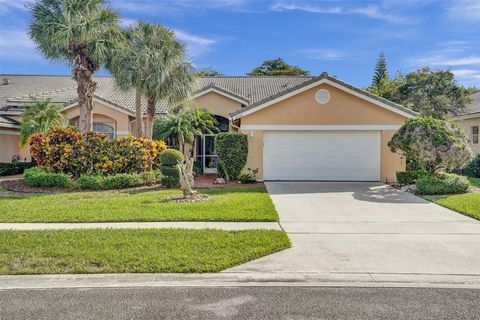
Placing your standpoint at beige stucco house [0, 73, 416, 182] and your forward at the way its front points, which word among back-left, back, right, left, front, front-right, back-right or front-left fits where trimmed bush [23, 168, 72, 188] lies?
right

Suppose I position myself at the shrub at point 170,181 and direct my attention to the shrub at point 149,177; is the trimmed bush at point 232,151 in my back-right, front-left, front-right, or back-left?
back-right

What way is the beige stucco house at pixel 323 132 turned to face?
toward the camera

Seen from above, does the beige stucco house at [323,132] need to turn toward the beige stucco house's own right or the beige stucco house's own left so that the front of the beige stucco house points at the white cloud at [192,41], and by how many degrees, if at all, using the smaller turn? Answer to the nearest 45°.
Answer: approximately 135° to the beige stucco house's own right

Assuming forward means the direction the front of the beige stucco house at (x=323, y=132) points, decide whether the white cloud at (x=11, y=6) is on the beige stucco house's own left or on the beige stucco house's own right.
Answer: on the beige stucco house's own right

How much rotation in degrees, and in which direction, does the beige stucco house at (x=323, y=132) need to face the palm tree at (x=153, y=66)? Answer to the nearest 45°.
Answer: approximately 90° to its right

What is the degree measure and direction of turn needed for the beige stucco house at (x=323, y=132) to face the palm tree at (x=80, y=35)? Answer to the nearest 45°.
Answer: approximately 90° to its right

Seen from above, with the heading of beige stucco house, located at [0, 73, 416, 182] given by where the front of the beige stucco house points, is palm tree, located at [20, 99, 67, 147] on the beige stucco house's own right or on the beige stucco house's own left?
on the beige stucco house's own right

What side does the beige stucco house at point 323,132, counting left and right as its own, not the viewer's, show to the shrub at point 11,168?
right

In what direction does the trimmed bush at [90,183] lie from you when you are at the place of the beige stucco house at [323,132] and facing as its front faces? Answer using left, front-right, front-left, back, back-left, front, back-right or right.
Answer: right

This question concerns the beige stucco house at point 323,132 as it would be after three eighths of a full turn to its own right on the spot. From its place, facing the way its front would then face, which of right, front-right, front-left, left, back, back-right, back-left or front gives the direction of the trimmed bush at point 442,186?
back

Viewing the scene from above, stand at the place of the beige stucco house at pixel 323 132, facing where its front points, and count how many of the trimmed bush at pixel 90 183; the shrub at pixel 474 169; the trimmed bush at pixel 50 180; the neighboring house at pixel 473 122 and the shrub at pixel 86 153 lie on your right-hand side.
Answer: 3

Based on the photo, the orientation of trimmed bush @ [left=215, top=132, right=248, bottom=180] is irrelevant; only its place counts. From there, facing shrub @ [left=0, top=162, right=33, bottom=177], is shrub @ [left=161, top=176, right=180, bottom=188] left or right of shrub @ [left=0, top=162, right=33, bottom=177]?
left

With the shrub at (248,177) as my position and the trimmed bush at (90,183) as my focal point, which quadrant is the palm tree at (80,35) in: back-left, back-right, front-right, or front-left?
front-right

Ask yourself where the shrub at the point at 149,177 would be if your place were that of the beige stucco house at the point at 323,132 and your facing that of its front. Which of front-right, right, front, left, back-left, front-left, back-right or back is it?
right
